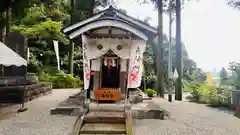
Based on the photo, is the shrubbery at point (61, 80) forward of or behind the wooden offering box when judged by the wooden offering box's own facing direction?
behind

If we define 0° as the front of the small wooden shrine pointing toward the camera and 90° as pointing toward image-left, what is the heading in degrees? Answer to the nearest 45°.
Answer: approximately 0°

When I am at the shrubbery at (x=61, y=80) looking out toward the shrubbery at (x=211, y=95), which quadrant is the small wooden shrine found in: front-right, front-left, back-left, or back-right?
front-right

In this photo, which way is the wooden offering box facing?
toward the camera

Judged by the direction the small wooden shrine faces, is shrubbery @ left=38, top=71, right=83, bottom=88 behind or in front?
behind

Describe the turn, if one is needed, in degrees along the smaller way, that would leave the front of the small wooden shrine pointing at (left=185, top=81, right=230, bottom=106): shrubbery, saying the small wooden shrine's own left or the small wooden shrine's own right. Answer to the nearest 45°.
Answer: approximately 135° to the small wooden shrine's own left
